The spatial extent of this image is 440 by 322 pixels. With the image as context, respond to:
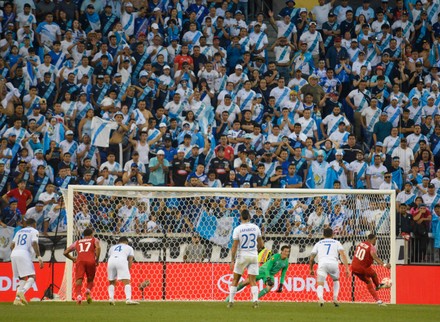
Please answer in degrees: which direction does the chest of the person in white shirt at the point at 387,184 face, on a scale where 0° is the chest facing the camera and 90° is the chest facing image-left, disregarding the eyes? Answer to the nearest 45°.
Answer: approximately 0°

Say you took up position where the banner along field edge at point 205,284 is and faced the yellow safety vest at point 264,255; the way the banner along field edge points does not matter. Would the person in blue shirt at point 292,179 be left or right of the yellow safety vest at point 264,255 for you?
left

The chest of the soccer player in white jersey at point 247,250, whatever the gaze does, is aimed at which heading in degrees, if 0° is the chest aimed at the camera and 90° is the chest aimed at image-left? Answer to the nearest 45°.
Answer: approximately 180°

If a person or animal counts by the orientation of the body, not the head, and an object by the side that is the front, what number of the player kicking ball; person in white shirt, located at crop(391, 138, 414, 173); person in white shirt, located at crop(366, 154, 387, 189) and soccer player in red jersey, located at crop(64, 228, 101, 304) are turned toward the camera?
2

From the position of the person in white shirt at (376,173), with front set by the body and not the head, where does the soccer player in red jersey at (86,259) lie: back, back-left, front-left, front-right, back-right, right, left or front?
front-right

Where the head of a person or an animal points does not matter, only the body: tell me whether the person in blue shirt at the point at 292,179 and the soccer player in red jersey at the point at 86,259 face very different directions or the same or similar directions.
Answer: very different directions

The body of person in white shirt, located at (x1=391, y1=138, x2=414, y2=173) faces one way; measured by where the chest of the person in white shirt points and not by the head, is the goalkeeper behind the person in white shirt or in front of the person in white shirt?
in front

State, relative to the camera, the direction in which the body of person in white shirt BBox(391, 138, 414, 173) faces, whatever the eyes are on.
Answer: toward the camera

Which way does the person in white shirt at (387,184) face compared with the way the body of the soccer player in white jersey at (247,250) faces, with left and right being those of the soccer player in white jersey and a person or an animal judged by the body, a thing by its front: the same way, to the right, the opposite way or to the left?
the opposite way

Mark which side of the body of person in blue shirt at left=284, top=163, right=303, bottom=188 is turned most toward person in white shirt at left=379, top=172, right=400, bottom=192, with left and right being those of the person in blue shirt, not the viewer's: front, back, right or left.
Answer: left

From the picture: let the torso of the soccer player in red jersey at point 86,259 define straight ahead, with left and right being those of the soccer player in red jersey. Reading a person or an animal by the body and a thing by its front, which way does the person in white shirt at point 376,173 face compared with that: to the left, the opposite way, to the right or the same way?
the opposite way

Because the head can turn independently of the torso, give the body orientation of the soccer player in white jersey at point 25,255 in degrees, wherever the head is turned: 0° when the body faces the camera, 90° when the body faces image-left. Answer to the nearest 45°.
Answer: approximately 225°

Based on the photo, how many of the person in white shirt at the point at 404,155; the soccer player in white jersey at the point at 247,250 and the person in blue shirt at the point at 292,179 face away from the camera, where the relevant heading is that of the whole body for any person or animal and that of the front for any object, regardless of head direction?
1

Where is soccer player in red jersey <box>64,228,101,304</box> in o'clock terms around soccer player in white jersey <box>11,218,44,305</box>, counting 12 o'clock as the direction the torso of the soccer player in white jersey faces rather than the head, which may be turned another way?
The soccer player in red jersey is roughly at 2 o'clock from the soccer player in white jersey.

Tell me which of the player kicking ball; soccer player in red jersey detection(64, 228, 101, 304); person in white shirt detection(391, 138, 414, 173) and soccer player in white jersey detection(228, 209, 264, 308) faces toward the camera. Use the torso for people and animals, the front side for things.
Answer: the person in white shirt

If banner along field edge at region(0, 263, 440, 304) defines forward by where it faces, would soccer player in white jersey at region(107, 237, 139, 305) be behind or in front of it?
in front
